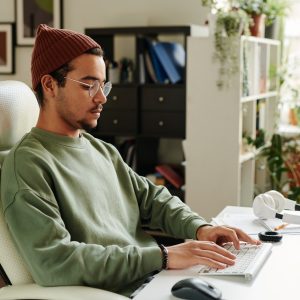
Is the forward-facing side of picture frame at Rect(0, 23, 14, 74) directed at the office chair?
yes

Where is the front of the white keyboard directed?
to the viewer's left

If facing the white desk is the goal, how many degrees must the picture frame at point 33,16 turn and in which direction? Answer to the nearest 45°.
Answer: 0° — it already faces it

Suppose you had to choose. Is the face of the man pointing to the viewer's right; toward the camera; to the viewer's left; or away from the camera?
to the viewer's right

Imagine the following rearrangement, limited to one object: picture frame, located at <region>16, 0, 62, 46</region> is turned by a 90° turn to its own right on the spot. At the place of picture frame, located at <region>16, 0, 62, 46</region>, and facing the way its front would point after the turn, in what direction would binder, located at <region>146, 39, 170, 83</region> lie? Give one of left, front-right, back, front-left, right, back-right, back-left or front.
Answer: back-left

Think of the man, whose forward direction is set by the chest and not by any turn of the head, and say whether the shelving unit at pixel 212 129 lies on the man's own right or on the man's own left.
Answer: on the man's own left

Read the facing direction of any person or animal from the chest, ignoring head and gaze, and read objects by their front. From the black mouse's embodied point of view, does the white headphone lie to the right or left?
on its left

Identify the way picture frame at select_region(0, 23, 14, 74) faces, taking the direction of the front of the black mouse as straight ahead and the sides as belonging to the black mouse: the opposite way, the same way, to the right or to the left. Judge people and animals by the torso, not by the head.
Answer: to the right

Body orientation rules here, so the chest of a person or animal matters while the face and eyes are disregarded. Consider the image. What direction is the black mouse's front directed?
to the viewer's right
